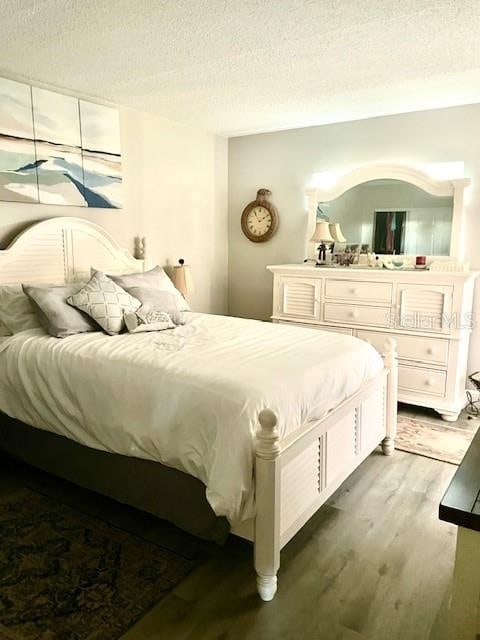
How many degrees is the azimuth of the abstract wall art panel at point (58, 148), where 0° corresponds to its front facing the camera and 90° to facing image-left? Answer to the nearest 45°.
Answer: approximately 315°

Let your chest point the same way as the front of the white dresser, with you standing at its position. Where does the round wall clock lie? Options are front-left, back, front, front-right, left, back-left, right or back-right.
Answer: right

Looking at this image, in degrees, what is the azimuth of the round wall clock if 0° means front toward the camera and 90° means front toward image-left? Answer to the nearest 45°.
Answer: approximately 45°

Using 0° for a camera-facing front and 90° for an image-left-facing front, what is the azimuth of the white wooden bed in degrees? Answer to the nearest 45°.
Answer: approximately 315°

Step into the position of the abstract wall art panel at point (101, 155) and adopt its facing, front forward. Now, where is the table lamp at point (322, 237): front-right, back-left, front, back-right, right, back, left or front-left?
front-left

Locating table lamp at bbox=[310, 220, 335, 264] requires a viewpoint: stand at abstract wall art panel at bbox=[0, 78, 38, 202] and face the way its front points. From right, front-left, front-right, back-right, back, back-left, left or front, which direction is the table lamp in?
front-left

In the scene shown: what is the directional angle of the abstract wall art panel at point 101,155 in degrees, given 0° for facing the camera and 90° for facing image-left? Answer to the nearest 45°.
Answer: approximately 315°

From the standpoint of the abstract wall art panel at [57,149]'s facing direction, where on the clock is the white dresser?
The white dresser is roughly at 11 o'clock from the abstract wall art panel.

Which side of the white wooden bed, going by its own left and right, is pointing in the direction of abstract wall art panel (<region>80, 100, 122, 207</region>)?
back

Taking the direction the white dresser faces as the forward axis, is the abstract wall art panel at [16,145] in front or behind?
in front

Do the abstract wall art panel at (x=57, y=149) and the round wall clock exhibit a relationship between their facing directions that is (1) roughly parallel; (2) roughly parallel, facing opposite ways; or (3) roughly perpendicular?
roughly perpendicular
